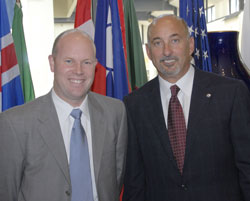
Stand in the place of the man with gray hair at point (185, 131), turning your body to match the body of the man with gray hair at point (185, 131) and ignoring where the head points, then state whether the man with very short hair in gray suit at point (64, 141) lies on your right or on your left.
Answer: on your right

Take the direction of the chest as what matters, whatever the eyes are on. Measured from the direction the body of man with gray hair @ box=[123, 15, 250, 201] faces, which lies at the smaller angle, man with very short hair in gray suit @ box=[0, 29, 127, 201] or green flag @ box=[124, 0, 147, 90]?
the man with very short hair in gray suit

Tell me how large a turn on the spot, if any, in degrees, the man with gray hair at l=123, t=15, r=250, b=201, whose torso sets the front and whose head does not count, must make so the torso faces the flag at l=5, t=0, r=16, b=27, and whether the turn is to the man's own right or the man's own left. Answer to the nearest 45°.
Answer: approximately 135° to the man's own right

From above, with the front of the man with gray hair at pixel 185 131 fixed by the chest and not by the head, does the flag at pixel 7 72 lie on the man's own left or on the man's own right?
on the man's own right

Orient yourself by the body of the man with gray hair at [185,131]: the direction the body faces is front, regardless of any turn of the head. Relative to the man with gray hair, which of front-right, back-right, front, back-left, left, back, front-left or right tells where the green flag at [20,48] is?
back-right

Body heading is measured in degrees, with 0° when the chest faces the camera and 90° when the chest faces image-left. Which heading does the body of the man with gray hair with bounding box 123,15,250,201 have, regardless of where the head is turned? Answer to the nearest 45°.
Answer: approximately 0°

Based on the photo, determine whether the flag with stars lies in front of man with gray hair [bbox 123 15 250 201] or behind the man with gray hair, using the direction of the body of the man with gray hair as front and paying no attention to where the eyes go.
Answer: behind

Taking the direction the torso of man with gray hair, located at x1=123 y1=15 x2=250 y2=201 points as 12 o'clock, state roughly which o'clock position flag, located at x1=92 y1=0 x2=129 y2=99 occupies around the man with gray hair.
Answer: The flag is roughly at 5 o'clock from the man with gray hair.

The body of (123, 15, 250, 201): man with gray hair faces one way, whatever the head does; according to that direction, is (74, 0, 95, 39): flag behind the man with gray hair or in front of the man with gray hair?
behind
